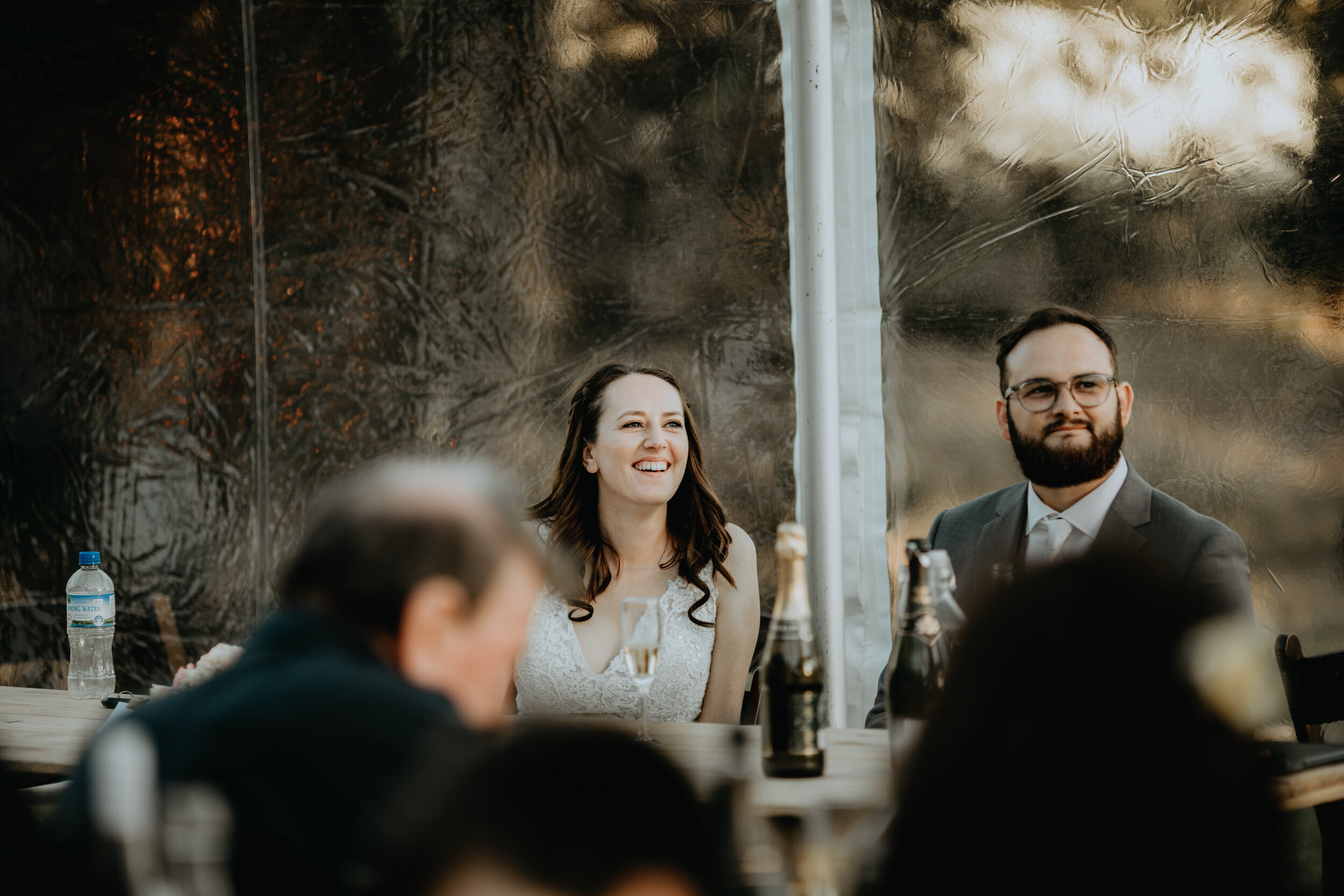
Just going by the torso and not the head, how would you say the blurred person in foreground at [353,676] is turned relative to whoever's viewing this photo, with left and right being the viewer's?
facing away from the viewer and to the right of the viewer

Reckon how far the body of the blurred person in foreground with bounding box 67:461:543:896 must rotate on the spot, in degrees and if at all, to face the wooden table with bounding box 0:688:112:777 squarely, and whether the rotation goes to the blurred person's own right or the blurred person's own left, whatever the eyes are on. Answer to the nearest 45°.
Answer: approximately 45° to the blurred person's own left

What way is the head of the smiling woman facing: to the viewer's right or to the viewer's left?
to the viewer's right

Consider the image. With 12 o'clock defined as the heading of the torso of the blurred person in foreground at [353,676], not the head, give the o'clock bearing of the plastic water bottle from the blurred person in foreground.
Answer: The plastic water bottle is roughly at 10 o'clock from the blurred person in foreground.

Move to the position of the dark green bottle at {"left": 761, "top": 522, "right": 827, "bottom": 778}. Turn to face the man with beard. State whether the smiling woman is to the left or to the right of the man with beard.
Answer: left

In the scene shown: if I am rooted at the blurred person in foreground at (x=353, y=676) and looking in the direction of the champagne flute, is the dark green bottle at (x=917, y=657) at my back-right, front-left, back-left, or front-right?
front-right

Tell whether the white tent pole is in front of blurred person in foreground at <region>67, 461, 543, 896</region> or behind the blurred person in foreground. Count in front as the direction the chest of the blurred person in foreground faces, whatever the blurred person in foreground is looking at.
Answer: in front

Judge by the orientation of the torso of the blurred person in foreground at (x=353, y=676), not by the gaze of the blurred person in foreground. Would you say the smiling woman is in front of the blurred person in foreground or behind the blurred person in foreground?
in front

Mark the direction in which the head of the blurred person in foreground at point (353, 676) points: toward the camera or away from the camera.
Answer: away from the camera
